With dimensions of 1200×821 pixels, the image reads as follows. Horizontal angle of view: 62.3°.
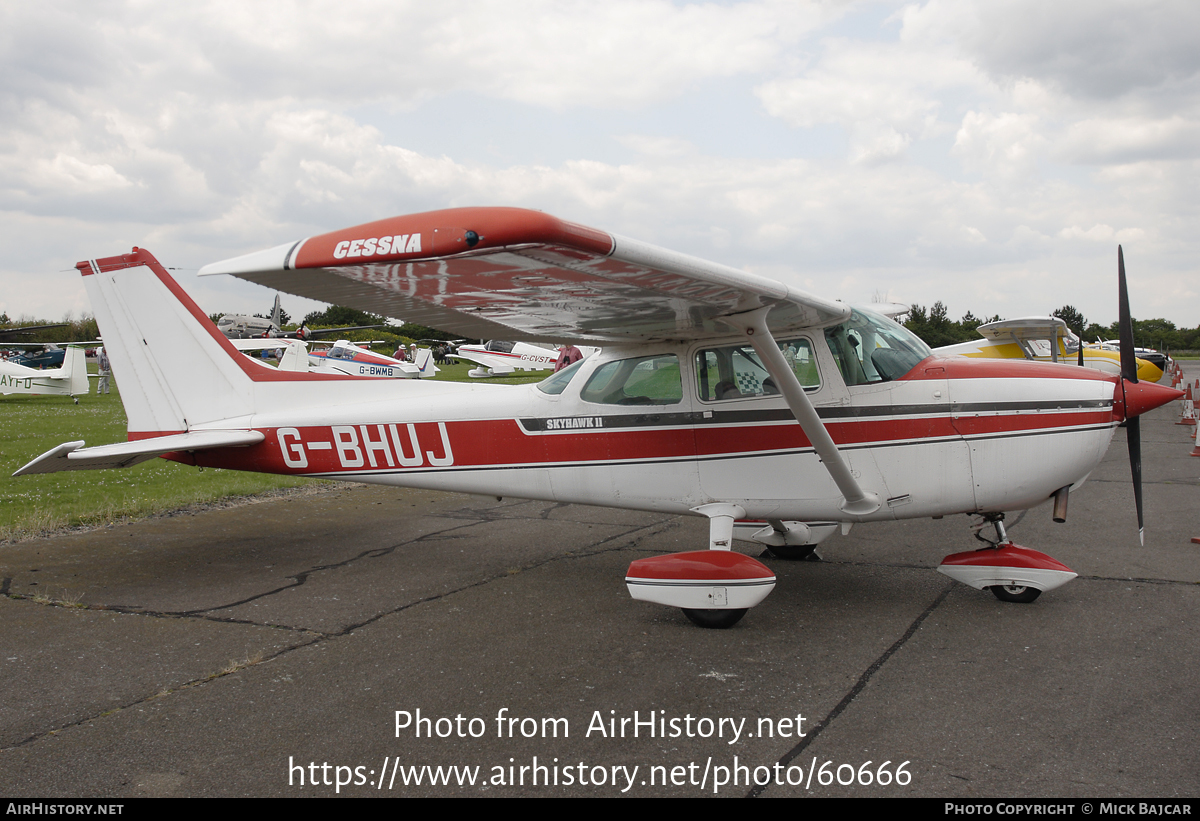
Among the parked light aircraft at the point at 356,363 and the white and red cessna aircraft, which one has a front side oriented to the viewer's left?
the parked light aircraft

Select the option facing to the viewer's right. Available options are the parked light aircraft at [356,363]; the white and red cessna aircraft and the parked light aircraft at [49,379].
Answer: the white and red cessna aircraft

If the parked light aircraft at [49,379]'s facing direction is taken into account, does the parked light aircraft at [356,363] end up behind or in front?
behind

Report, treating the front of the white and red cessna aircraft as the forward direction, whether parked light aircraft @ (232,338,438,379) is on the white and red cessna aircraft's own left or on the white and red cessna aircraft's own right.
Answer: on the white and red cessna aircraft's own left

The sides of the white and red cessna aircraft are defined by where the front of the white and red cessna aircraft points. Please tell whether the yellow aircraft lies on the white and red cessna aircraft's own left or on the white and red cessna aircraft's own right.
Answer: on the white and red cessna aircraft's own left

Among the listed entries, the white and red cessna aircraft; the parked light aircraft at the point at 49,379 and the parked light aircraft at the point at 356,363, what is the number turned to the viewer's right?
1

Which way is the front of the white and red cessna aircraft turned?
to the viewer's right

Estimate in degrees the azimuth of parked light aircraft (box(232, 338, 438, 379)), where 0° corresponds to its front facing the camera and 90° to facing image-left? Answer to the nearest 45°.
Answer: approximately 90°

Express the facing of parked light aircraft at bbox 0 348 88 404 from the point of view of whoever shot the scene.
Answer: facing to the left of the viewer

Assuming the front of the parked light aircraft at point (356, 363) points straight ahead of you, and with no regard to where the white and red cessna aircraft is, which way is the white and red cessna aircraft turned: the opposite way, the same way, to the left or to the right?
the opposite way

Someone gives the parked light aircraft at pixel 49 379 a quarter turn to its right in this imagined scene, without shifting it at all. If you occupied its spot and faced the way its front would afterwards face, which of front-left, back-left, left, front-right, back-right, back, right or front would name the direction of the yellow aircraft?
back-right

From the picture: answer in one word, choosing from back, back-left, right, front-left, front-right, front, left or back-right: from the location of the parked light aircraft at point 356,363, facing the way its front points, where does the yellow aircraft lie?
back-left
